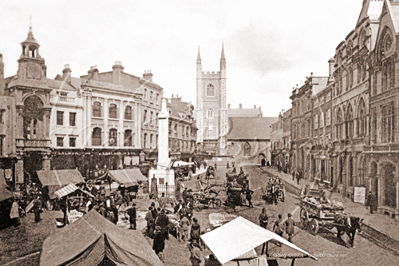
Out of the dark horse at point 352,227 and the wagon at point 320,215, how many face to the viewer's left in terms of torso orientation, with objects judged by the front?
0

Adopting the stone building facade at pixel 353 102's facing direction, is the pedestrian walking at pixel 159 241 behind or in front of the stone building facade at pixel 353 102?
in front

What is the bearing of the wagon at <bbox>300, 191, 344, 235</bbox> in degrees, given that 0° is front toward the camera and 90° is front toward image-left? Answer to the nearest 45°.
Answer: approximately 315°

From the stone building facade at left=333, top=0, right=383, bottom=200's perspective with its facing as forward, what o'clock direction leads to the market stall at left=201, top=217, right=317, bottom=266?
The market stall is roughly at 11 o'clock from the stone building facade.

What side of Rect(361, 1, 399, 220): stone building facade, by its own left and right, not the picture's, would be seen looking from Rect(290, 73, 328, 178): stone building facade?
right

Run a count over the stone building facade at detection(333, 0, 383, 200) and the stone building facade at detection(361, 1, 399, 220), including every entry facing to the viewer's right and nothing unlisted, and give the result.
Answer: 0

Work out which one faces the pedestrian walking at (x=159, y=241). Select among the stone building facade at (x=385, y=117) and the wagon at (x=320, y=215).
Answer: the stone building facade
